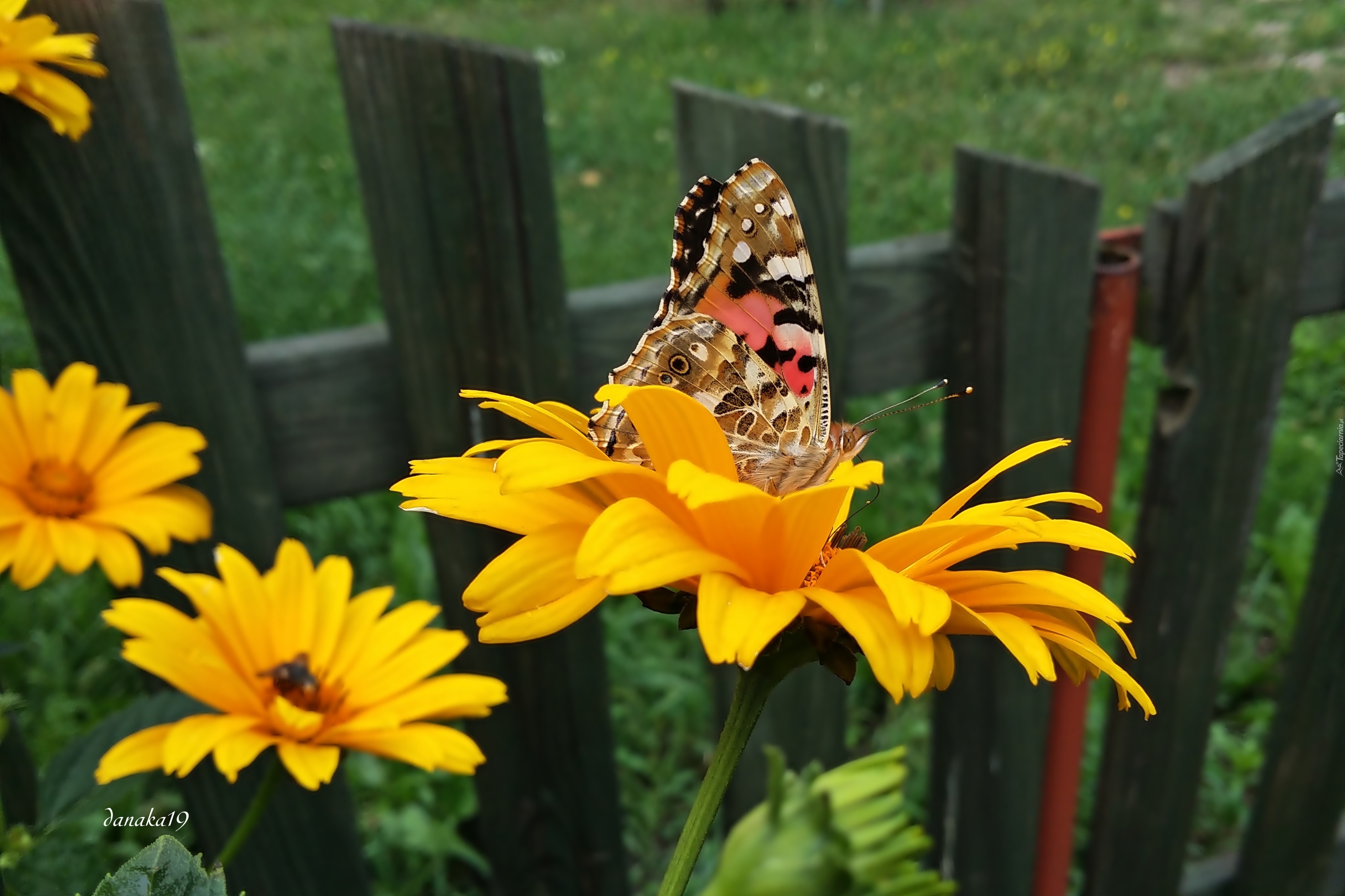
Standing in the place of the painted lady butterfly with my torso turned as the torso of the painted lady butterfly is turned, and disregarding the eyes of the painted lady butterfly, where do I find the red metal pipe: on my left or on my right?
on my left

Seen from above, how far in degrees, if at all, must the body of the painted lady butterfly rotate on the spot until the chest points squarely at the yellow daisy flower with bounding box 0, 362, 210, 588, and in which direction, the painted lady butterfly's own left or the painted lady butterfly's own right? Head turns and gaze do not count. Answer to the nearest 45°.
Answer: approximately 180°

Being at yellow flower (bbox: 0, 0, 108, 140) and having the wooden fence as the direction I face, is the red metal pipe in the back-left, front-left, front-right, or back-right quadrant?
front-right

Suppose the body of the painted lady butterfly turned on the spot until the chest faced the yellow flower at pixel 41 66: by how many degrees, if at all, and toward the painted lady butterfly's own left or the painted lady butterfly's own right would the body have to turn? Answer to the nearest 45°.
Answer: approximately 180°

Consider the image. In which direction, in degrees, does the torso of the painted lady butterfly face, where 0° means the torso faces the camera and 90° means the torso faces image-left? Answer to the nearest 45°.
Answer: approximately 270°

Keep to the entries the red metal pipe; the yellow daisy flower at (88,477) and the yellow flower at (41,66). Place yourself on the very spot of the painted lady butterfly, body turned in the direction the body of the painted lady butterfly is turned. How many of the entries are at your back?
2
